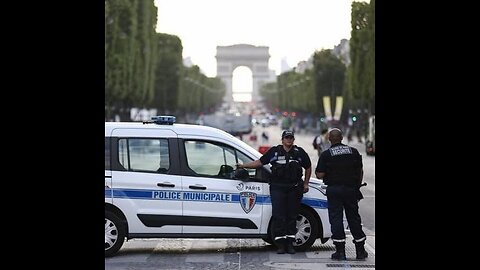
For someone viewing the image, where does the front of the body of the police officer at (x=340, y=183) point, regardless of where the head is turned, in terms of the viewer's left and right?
facing away from the viewer

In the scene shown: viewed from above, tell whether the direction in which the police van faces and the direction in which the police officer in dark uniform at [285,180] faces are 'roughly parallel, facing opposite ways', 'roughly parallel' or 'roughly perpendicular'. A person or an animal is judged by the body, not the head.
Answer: roughly perpendicular

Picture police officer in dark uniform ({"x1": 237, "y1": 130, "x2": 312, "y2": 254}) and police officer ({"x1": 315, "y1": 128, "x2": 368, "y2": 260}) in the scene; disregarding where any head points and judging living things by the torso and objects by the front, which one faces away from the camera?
the police officer

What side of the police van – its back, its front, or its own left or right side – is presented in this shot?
right

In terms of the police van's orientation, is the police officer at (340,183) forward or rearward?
forward

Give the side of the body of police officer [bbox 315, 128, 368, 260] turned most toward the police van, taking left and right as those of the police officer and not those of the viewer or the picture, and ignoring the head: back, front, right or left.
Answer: left

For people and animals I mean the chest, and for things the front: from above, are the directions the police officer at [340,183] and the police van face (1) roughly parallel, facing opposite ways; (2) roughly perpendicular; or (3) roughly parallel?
roughly perpendicular

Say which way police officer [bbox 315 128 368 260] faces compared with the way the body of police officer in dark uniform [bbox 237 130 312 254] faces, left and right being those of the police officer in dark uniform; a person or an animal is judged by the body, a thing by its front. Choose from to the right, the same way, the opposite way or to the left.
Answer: the opposite way
